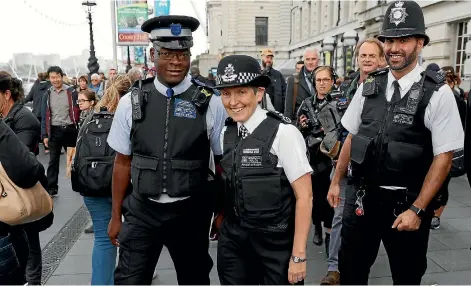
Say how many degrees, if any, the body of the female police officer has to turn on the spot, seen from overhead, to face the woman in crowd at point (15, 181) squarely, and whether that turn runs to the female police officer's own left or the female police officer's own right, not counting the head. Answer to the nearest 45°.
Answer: approximately 45° to the female police officer's own right

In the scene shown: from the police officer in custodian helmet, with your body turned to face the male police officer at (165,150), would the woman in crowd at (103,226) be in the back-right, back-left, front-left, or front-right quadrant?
front-right

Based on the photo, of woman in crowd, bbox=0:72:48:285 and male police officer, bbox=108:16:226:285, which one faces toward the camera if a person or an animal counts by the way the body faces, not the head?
the male police officer

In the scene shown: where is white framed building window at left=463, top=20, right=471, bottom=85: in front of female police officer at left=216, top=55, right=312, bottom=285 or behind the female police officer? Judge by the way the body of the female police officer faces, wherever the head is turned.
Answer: behind

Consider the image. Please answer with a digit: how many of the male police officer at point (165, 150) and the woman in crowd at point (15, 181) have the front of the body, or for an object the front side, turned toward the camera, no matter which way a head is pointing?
1

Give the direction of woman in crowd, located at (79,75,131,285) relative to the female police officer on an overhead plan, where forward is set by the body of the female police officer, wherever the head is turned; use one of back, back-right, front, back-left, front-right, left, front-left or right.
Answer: right

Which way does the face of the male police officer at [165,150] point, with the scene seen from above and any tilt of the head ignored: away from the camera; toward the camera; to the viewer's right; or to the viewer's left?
toward the camera

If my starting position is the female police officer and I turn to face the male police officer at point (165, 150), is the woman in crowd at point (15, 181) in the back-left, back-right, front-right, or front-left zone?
front-left

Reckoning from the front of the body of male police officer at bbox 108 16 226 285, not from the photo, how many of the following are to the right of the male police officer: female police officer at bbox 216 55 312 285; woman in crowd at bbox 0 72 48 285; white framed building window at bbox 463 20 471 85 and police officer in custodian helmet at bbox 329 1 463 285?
1

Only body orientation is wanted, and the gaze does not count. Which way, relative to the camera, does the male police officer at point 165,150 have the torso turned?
toward the camera

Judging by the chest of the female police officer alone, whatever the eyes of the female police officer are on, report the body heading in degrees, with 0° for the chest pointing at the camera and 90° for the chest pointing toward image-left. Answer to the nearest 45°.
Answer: approximately 45°

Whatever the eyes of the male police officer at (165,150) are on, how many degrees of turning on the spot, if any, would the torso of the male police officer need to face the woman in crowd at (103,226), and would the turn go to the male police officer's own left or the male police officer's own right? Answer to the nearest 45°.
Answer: approximately 135° to the male police officer's own right

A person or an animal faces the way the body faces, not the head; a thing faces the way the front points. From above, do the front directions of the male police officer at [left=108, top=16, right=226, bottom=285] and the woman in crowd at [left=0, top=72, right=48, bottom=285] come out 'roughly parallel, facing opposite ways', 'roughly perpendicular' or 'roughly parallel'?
roughly perpendicular

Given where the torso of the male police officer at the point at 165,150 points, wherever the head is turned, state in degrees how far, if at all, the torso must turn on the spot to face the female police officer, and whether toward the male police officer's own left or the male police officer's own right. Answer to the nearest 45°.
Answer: approximately 45° to the male police officer's own left
